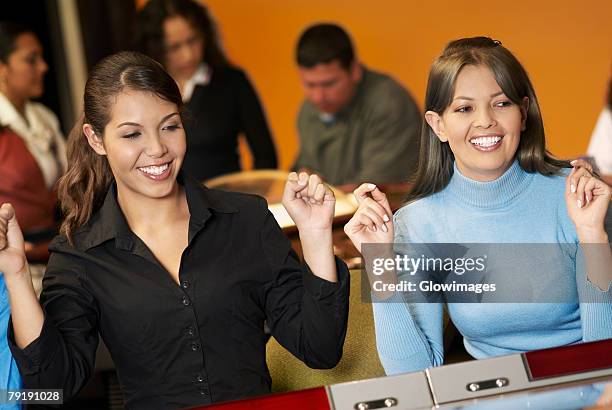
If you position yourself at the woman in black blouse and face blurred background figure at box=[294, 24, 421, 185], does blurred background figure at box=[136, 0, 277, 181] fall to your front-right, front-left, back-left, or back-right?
front-left

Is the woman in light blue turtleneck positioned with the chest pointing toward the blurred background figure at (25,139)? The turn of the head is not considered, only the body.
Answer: no

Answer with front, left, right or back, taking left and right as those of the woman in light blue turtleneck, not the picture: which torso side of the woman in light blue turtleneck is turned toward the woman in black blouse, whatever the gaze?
right

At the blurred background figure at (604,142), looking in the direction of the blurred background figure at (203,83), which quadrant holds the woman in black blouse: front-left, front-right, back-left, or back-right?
front-left

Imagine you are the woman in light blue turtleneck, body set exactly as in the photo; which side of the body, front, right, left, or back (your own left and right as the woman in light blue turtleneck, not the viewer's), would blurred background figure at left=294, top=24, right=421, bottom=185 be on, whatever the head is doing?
back

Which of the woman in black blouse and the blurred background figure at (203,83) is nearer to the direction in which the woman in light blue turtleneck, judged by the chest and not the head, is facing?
the woman in black blouse

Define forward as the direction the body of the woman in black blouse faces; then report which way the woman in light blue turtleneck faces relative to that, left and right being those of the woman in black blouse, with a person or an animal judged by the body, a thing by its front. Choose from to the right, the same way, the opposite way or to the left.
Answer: the same way

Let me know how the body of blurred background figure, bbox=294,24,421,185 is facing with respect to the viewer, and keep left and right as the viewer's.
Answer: facing the viewer and to the left of the viewer

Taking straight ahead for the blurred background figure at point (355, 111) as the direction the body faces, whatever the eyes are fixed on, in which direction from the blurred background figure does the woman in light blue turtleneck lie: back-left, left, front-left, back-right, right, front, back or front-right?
front-left

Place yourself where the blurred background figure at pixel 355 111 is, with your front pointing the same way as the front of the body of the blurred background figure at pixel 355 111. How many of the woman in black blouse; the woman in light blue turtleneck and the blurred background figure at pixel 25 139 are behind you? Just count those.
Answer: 0

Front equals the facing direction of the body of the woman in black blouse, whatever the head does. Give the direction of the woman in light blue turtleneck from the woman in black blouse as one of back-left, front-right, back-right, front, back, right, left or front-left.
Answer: left

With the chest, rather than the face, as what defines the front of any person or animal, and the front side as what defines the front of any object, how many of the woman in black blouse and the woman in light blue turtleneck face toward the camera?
2

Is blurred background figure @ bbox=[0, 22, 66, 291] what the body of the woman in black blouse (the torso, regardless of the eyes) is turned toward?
no

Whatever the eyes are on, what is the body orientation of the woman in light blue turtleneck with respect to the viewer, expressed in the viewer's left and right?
facing the viewer
